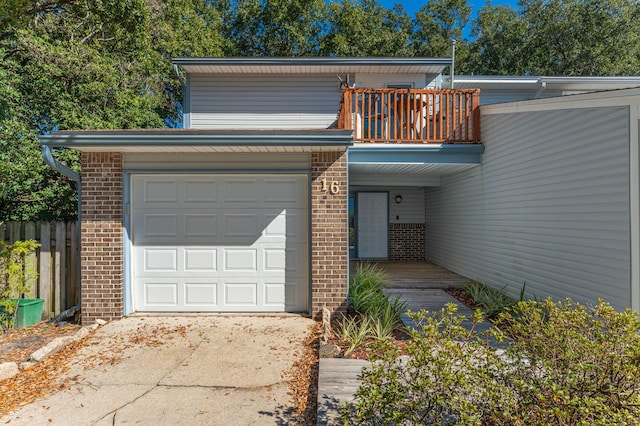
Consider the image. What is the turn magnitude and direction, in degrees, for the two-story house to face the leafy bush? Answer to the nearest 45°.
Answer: approximately 45° to its left

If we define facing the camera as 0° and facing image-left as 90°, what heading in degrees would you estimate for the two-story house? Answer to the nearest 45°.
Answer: approximately 0°

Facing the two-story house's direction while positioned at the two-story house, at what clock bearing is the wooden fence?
The wooden fence is roughly at 3 o'clock from the two-story house.

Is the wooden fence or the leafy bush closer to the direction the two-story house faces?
the leafy bush

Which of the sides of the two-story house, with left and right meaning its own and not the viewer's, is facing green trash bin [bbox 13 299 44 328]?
right

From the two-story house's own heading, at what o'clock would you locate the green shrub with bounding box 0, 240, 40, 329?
The green shrub is roughly at 3 o'clock from the two-story house.

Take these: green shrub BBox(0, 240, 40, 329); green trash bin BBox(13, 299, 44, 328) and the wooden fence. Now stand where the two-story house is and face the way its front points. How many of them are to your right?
3
